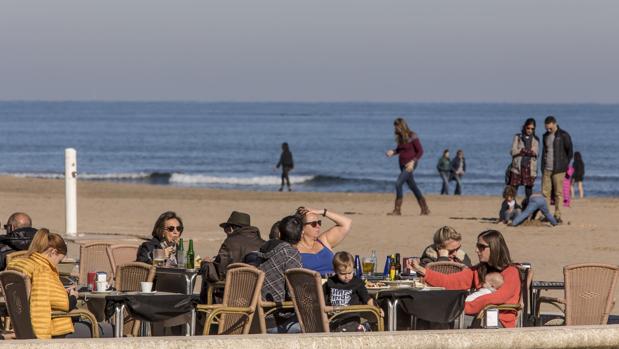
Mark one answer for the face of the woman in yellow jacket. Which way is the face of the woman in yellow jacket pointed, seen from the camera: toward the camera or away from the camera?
away from the camera

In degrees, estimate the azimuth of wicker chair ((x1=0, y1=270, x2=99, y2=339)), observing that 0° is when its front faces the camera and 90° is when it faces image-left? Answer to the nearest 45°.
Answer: approximately 270°

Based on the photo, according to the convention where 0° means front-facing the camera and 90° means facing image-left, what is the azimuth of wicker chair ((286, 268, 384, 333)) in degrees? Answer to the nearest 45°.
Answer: approximately 225°

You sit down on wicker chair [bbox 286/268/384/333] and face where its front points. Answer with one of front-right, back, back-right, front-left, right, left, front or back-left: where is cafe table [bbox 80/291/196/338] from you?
back-left

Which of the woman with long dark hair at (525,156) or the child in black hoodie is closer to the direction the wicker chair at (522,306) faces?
the child in black hoodie

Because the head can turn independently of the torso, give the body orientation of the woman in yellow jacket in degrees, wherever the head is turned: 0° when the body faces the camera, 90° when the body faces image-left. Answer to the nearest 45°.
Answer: approximately 270°
